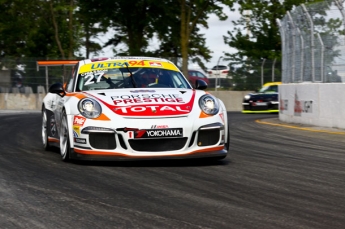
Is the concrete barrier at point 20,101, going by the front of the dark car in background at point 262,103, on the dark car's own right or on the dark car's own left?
on the dark car's own right

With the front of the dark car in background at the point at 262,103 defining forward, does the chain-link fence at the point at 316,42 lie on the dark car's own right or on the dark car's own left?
on the dark car's own left

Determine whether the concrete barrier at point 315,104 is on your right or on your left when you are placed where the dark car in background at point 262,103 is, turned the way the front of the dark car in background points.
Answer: on your left

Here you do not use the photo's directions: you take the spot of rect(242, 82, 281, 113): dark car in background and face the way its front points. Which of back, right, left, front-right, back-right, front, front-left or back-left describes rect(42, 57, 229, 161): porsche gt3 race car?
front-left
